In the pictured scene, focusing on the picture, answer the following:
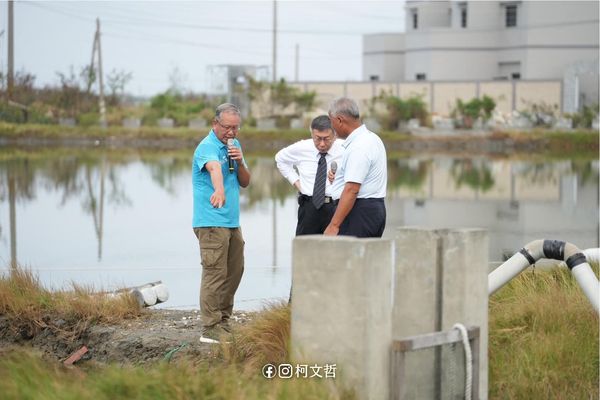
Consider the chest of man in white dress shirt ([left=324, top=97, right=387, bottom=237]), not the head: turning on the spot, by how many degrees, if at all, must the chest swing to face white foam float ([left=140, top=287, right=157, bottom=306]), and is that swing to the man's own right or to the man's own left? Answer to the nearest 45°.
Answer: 0° — they already face it

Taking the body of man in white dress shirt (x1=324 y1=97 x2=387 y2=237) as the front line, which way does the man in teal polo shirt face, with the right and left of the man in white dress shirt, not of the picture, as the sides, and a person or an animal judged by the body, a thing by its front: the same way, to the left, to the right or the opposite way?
the opposite way

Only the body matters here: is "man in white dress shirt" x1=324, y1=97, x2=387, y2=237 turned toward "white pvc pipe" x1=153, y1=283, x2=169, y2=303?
yes

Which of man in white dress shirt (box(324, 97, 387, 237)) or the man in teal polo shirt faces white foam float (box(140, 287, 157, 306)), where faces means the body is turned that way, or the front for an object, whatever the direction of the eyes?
the man in white dress shirt

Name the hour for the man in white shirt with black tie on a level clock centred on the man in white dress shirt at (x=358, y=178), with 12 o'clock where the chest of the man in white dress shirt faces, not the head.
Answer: The man in white shirt with black tie is roughly at 1 o'clock from the man in white dress shirt.

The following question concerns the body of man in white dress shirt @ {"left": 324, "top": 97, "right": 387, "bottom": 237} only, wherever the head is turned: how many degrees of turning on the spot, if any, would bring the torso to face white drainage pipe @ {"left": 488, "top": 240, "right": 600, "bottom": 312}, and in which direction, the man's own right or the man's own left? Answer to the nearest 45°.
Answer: approximately 180°

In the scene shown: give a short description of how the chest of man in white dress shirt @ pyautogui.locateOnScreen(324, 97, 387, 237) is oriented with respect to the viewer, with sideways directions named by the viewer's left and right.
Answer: facing away from the viewer and to the left of the viewer

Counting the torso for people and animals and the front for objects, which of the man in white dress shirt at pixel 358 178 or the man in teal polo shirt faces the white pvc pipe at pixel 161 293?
the man in white dress shirt
